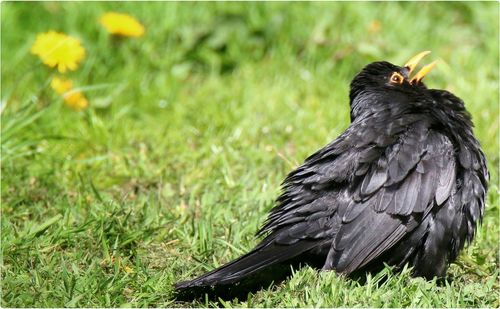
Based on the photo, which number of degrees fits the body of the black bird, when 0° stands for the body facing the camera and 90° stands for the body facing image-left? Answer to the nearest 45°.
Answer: approximately 270°

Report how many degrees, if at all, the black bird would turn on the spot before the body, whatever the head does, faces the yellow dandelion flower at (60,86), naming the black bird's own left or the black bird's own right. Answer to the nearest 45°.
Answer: approximately 135° to the black bird's own left

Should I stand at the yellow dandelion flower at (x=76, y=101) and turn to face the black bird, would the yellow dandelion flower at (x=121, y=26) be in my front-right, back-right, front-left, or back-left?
back-left

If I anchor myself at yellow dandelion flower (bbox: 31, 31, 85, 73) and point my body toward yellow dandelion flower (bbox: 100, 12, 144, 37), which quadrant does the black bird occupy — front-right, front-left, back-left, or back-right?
back-right
